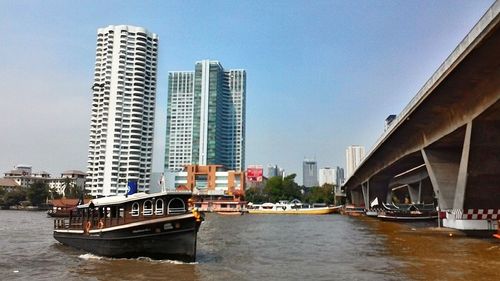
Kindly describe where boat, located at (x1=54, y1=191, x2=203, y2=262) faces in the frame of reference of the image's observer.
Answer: facing the viewer and to the right of the viewer

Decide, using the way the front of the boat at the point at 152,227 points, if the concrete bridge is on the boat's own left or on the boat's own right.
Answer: on the boat's own left
